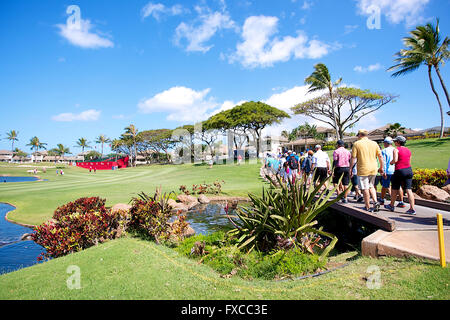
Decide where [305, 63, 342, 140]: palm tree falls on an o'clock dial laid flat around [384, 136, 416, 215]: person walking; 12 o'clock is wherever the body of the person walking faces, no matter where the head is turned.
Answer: The palm tree is roughly at 1 o'clock from the person walking.

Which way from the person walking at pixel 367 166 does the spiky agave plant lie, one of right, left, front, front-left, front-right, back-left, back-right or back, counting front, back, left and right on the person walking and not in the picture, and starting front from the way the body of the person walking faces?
left

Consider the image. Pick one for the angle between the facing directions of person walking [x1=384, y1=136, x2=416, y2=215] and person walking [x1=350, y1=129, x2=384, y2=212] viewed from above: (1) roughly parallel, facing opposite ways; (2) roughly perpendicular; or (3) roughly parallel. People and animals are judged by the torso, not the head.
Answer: roughly parallel

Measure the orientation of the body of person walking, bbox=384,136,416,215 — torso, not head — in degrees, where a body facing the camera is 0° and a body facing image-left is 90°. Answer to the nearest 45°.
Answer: approximately 135°

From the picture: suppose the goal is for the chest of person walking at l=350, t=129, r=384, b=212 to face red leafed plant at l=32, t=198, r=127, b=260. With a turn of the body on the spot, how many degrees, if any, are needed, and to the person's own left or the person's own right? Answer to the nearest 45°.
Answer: approximately 90° to the person's own left

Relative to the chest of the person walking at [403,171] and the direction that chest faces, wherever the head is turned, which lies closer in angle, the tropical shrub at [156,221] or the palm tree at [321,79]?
the palm tree

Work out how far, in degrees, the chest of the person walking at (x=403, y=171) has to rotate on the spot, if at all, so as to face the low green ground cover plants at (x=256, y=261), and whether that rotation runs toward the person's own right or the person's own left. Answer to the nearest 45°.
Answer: approximately 90° to the person's own left

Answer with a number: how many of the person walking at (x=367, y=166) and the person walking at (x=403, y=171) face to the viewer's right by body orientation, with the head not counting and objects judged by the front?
0

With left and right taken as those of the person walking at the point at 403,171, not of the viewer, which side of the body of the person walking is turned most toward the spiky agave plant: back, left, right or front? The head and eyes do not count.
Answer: left

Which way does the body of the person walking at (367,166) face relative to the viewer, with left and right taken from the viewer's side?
facing away from the viewer and to the left of the viewer
